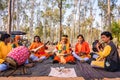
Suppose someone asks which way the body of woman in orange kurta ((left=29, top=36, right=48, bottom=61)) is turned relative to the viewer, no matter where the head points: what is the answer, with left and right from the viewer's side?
facing the viewer

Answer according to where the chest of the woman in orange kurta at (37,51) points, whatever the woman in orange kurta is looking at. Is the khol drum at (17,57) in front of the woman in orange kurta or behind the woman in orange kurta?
in front

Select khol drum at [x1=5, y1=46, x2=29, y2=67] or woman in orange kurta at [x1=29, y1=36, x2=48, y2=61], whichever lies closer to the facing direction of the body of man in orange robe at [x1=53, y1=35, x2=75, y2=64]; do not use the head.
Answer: the khol drum

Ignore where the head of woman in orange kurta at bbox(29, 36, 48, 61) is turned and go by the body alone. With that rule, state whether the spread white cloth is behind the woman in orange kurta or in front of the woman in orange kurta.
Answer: in front

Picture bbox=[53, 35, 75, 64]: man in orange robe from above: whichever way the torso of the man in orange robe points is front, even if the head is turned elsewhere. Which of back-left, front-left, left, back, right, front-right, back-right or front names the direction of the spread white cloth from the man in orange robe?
front

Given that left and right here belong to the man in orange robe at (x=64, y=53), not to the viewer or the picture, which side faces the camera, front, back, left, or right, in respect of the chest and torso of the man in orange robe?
front

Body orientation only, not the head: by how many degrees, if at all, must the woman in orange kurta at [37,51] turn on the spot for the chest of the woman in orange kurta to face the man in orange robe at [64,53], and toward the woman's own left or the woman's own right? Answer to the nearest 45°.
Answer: approximately 45° to the woman's own left

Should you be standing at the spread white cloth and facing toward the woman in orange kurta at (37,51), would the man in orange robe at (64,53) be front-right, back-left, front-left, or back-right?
front-right

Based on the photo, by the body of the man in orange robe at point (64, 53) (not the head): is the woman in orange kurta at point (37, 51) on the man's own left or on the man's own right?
on the man's own right

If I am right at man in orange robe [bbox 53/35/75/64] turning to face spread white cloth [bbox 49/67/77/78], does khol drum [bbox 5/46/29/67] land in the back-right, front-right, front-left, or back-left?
front-right
